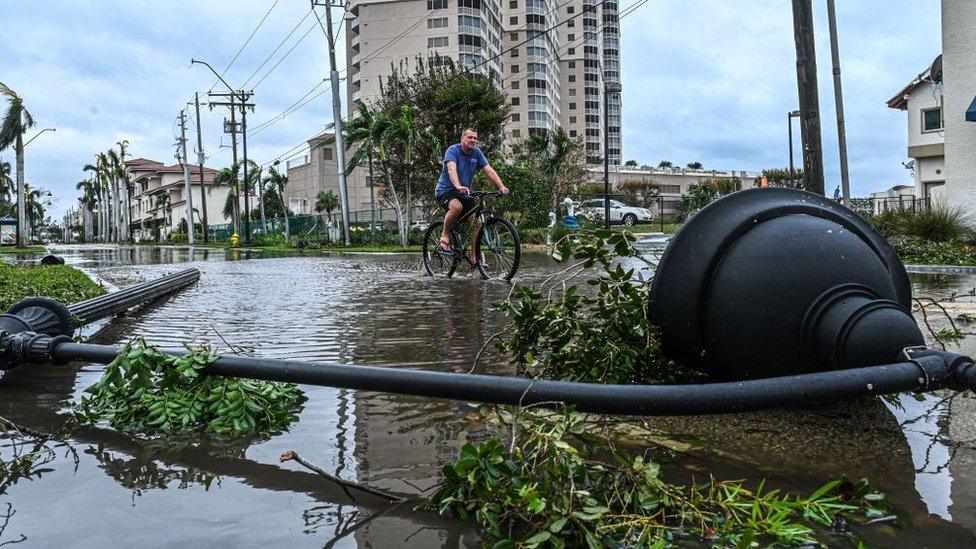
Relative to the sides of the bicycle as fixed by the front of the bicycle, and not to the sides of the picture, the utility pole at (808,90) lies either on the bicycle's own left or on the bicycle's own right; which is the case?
on the bicycle's own left

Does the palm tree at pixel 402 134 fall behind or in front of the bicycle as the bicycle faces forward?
behind

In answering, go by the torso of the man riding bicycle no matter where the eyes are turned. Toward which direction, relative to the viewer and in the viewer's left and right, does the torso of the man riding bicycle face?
facing the viewer and to the right of the viewer

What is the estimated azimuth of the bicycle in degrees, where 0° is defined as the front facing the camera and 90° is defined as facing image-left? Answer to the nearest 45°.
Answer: approximately 315°

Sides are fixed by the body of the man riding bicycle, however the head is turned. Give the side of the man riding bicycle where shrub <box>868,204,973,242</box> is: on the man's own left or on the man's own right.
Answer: on the man's own left

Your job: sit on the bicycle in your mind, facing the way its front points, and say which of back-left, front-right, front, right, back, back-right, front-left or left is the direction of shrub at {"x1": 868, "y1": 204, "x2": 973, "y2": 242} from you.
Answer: left

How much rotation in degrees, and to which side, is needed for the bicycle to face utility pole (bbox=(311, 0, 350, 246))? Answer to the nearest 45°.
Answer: approximately 135° to its left

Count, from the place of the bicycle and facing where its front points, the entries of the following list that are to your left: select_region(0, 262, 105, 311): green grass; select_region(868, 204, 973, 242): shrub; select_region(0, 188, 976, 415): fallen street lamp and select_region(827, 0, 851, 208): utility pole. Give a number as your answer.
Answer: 2
